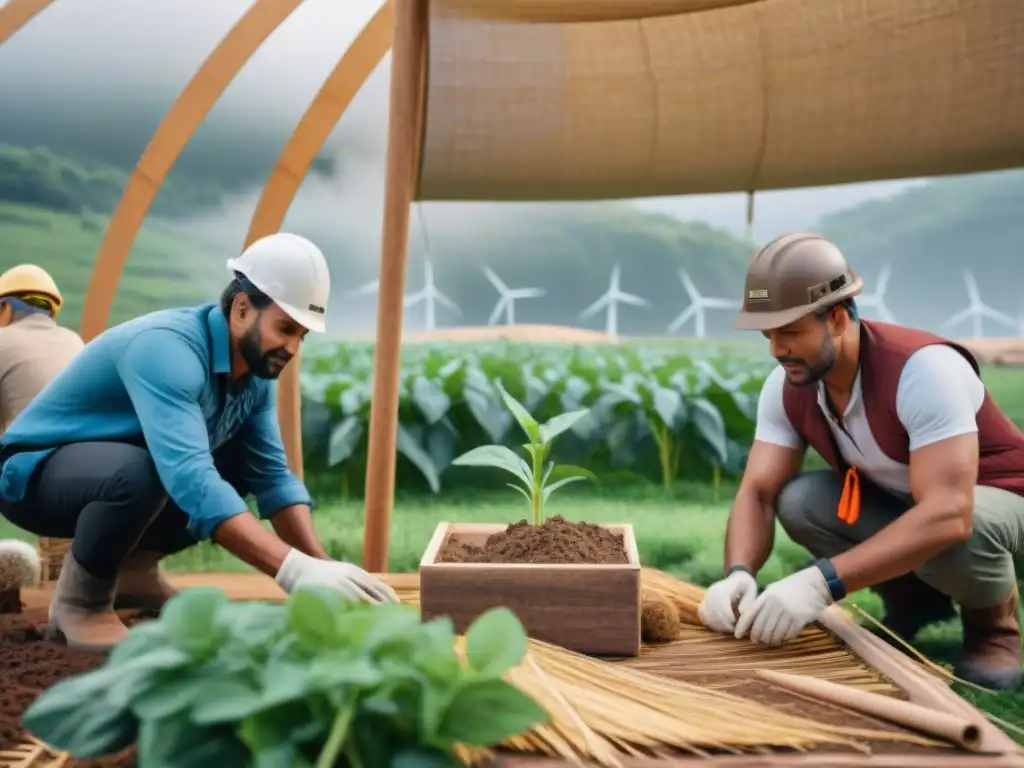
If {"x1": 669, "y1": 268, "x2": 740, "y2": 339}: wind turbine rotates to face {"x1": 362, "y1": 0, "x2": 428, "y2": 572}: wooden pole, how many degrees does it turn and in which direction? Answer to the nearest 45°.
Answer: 0° — it already faces it

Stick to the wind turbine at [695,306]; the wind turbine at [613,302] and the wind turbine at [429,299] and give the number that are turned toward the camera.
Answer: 3

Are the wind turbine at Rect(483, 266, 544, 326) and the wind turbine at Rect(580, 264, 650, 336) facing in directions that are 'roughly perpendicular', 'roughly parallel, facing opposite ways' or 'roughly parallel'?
roughly parallel

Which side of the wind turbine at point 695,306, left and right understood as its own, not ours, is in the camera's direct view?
front

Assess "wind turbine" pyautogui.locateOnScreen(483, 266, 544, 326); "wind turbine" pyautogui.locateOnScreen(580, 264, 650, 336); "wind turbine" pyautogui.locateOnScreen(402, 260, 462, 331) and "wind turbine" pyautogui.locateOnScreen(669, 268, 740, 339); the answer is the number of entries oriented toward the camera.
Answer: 4

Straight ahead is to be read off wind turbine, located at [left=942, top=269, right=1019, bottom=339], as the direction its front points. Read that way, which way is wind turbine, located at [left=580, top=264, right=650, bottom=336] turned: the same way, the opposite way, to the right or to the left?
the same way

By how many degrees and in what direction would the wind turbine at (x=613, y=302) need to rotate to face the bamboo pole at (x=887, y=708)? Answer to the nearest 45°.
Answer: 0° — it already faces it

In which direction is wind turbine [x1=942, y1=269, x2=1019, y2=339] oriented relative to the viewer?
toward the camera

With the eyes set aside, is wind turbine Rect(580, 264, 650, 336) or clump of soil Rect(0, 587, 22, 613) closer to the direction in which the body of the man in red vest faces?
the clump of soil

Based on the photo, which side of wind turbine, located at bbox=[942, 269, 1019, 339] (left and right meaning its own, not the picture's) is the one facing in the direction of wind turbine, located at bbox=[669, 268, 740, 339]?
right

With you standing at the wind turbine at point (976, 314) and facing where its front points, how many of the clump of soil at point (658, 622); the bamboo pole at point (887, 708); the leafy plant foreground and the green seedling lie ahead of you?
4

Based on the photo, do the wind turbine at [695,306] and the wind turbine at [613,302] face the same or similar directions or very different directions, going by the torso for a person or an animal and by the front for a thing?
same or similar directions

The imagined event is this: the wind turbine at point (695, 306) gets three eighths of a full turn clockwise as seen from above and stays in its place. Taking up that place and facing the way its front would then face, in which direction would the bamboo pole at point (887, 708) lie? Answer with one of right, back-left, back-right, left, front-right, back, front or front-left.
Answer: back-left
